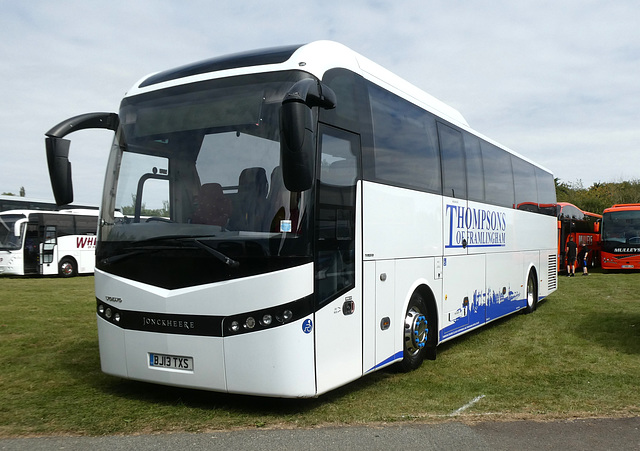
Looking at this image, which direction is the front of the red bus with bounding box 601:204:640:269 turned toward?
toward the camera

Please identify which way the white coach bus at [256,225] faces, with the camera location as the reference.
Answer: facing the viewer and to the left of the viewer

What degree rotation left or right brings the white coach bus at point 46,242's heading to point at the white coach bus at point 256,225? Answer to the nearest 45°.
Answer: approximately 45° to its left

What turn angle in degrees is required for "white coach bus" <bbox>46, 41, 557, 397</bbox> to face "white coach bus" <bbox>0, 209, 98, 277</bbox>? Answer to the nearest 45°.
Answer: approximately 90° to its right

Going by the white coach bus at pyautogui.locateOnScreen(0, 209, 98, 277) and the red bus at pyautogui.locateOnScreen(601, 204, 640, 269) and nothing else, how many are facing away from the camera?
0

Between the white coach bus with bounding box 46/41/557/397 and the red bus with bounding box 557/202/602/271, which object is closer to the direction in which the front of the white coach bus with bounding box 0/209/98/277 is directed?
the white coach bus

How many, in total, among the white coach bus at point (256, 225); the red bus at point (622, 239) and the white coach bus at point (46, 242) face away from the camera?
0

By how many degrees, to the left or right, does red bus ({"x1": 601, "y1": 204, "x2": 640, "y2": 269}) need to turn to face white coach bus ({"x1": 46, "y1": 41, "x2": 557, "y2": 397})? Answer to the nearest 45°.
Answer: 0° — it already faces it

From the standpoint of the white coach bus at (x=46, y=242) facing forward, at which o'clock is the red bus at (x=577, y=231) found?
The red bus is roughly at 8 o'clock from the white coach bus.

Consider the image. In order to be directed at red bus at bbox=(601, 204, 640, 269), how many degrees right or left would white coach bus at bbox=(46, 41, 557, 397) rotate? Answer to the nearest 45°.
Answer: approximately 180°

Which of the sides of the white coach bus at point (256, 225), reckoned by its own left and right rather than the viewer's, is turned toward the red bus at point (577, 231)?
back
